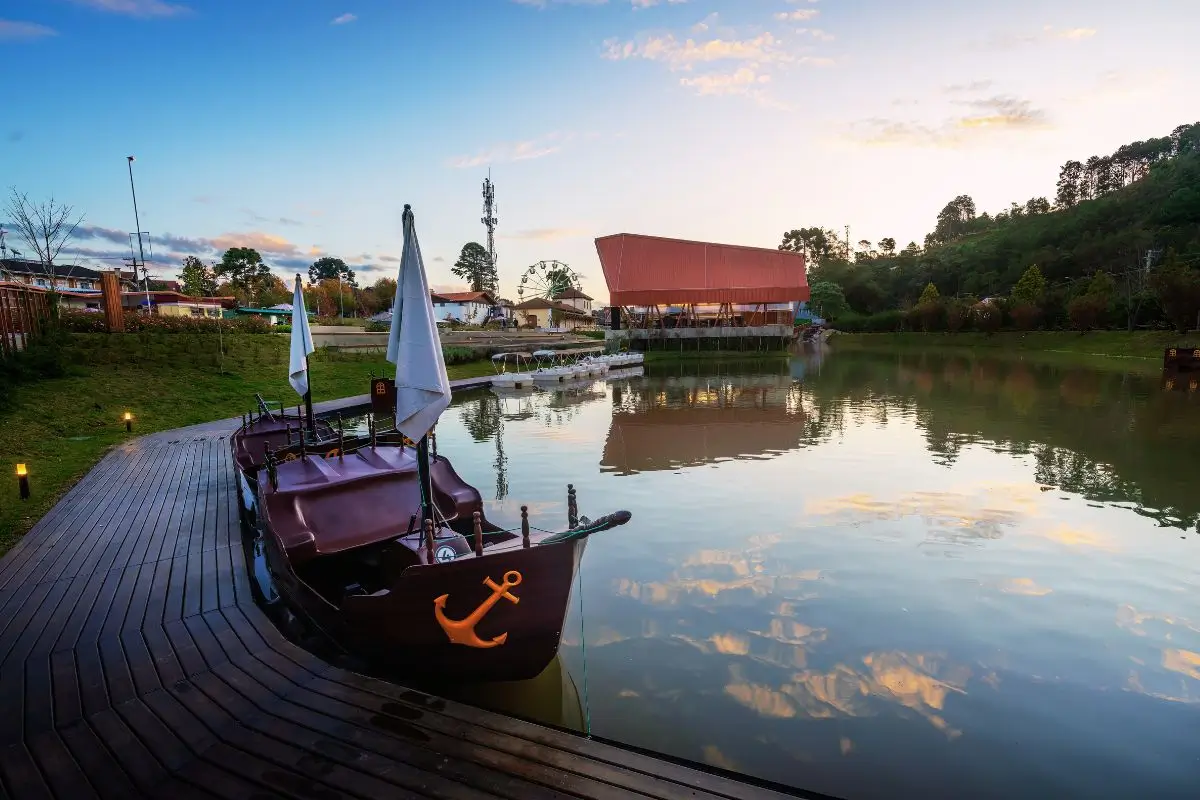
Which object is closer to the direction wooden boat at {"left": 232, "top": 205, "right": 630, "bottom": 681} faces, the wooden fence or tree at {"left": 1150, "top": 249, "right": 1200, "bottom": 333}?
the tree

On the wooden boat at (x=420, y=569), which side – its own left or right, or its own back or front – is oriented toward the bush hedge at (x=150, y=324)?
back

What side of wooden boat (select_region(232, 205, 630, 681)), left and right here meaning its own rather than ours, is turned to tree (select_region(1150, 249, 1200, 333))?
left

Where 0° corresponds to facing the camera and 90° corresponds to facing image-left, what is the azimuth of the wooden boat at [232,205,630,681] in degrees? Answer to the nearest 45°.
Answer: approximately 315°

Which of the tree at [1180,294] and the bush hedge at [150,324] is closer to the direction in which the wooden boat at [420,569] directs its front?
the tree

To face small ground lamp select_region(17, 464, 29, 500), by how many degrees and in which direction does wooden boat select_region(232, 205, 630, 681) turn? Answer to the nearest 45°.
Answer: approximately 180°

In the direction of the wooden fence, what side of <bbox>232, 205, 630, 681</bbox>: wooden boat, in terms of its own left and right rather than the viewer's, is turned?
back
